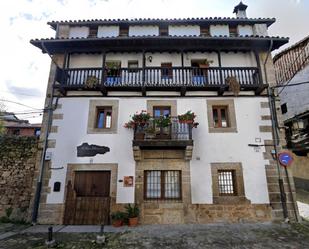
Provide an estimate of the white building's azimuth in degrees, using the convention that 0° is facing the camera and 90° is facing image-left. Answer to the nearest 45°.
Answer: approximately 0°

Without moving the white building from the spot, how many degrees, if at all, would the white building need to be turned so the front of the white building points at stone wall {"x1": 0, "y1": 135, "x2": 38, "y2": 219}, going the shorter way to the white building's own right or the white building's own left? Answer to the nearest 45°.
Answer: approximately 90° to the white building's own right

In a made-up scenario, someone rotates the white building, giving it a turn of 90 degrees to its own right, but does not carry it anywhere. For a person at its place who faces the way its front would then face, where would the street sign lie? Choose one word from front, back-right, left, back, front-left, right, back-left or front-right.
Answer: back
